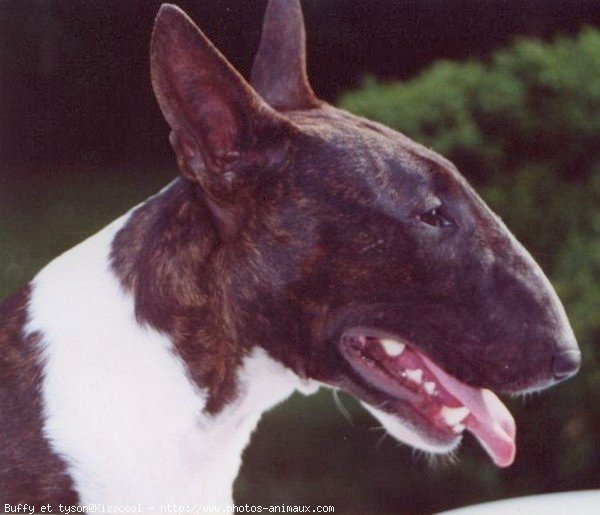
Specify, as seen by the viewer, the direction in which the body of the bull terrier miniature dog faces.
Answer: to the viewer's right
